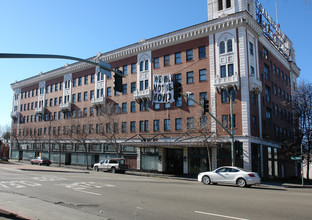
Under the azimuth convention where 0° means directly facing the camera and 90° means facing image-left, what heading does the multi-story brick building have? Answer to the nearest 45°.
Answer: approximately 45°

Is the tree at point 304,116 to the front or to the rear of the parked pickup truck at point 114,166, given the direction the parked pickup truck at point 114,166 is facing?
to the rear

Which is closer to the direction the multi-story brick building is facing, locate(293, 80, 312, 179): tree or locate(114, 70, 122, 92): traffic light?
the traffic light

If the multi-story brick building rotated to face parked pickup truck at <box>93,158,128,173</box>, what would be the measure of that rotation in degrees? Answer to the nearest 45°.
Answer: approximately 45° to its right

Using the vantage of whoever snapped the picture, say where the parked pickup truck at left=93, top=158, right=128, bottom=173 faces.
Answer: facing away from the viewer and to the left of the viewer
